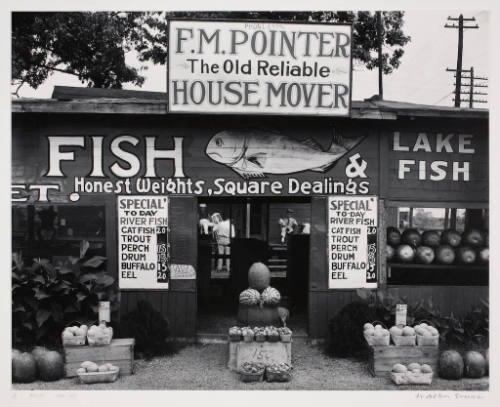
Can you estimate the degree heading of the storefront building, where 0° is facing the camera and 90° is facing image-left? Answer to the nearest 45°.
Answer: approximately 0°

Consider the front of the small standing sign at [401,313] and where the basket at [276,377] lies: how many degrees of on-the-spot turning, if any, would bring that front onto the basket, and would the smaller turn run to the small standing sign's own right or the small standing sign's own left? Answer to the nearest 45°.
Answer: approximately 45° to the small standing sign's own right

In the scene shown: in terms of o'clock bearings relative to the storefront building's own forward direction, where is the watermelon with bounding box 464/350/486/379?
The watermelon is roughly at 10 o'clock from the storefront building.

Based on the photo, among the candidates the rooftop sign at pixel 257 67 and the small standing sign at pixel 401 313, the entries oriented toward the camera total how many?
2
